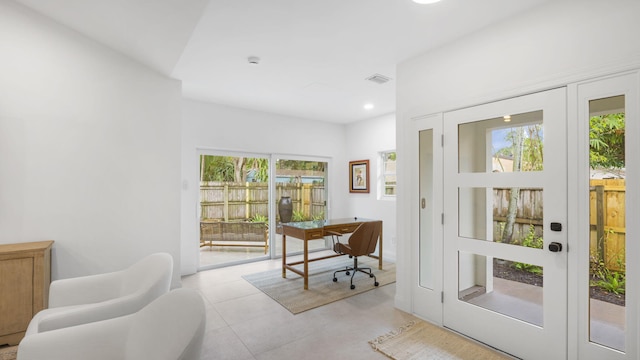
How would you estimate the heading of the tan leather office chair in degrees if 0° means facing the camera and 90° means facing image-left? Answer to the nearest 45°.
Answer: approximately 135°

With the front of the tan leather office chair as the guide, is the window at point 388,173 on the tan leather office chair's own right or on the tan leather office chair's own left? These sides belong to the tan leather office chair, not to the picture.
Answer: on the tan leather office chair's own right

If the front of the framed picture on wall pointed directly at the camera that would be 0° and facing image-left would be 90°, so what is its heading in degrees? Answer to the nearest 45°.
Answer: approximately 45°

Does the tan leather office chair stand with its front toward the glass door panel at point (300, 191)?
yes

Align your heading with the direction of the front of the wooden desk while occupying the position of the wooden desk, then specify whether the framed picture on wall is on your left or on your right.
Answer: on your left

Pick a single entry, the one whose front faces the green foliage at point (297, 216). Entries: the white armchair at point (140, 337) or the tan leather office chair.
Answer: the tan leather office chair

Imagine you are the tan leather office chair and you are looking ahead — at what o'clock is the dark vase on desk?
The dark vase on desk is roughly at 12 o'clock from the tan leather office chair.

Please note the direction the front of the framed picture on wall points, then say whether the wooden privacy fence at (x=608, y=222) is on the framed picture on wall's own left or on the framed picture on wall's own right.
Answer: on the framed picture on wall's own left
